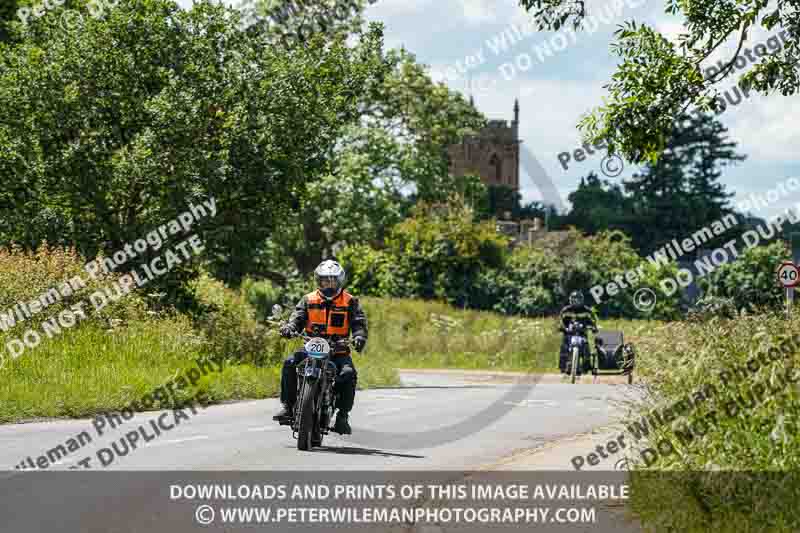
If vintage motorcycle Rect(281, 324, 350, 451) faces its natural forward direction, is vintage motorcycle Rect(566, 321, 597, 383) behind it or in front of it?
behind

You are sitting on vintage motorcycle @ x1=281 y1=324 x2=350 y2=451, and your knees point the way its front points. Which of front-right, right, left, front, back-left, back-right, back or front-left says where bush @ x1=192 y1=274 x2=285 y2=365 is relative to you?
back

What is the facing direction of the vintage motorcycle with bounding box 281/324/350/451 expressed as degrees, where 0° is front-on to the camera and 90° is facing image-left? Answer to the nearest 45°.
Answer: approximately 0°

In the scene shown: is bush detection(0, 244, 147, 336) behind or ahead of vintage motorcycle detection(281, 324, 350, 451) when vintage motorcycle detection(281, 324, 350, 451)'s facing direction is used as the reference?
behind

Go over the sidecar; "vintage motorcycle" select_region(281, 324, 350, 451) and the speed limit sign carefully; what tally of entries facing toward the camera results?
3

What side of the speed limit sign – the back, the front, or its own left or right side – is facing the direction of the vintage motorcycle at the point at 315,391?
front
